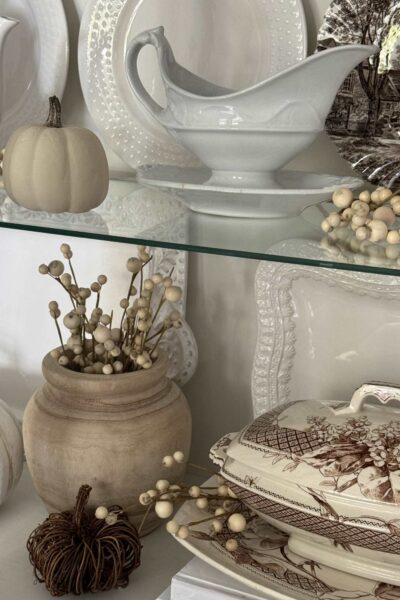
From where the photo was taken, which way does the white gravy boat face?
to the viewer's right
